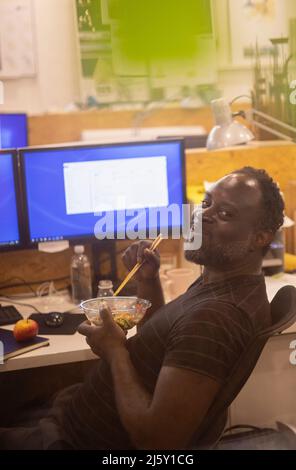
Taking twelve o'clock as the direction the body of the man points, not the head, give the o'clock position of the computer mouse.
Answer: The computer mouse is roughly at 2 o'clock from the man.

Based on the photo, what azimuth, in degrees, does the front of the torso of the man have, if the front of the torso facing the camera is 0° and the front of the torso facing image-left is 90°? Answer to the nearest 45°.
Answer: approximately 90°

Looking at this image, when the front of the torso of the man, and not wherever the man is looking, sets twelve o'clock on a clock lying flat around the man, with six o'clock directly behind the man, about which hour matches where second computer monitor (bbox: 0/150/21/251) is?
The second computer monitor is roughly at 2 o'clock from the man.

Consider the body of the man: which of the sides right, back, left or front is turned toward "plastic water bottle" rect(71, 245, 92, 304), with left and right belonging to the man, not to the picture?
right

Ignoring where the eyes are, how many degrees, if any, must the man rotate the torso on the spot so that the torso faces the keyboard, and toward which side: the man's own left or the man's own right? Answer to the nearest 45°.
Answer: approximately 45° to the man's own right
